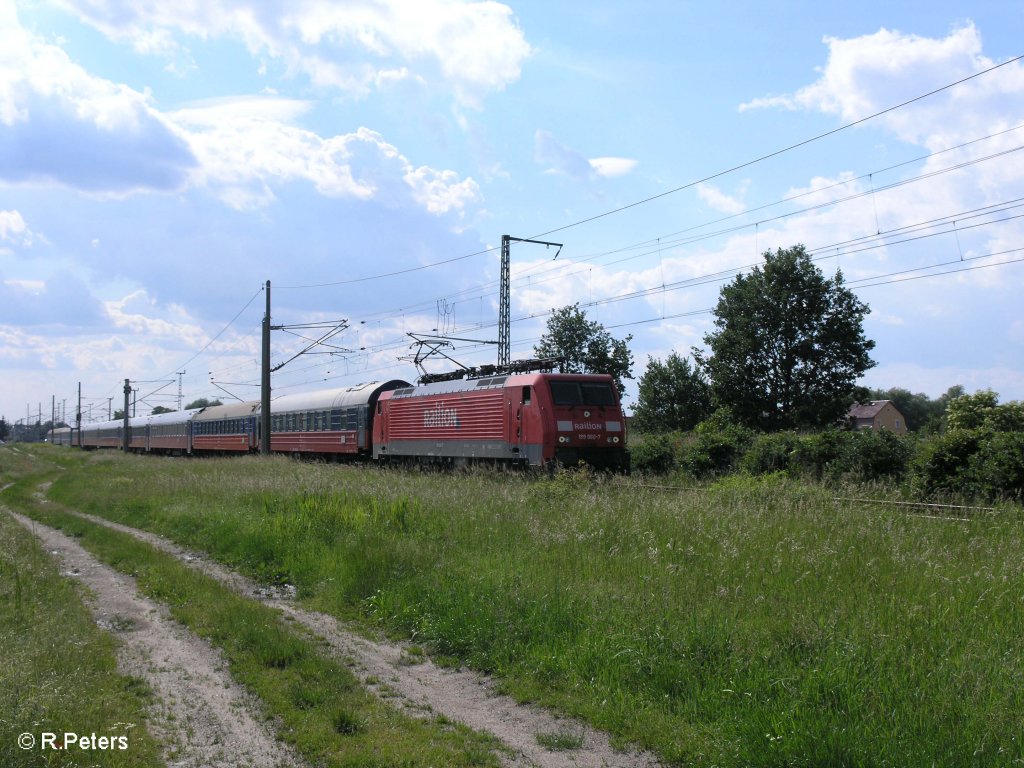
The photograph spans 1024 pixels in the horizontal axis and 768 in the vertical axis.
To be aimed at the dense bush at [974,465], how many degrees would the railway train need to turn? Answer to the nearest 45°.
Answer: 0° — it already faces it

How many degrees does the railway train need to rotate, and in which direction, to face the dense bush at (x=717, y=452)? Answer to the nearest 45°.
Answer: approximately 45° to its left

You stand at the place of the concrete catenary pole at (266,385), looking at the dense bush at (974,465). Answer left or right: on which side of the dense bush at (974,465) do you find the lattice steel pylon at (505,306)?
left

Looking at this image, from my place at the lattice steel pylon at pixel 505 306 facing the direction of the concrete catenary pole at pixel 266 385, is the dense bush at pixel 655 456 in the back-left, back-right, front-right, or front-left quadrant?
back-left

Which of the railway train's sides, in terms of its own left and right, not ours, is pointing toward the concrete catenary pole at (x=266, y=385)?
back

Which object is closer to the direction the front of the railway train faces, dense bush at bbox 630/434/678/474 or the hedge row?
the hedge row

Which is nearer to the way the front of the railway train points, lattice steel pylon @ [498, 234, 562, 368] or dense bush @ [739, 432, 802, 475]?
the dense bush

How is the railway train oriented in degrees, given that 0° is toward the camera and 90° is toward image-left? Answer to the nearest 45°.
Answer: approximately 315°
